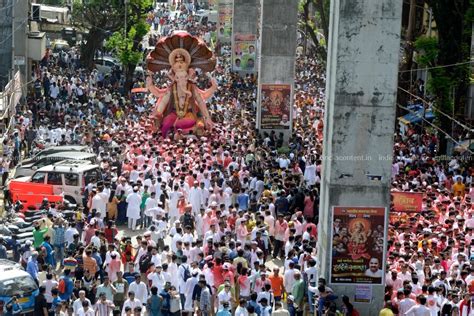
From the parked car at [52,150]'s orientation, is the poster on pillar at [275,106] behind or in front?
behind

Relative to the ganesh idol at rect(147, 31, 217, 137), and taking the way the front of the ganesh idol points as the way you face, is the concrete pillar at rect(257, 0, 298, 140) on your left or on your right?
on your left

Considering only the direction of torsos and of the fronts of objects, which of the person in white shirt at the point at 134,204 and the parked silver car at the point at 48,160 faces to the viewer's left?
the parked silver car
